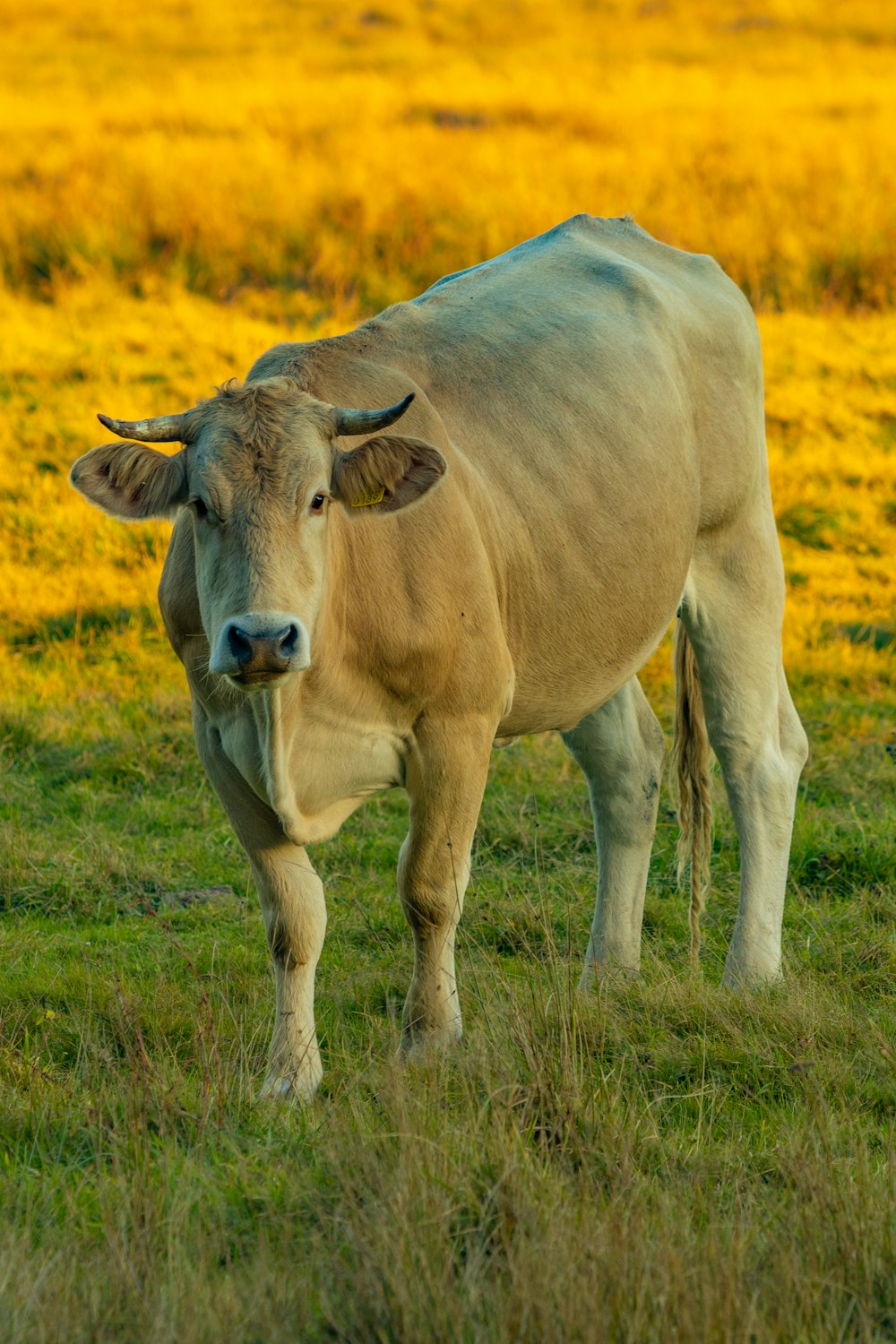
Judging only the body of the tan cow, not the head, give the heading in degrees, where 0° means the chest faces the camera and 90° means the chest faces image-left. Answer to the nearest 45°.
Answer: approximately 45°
